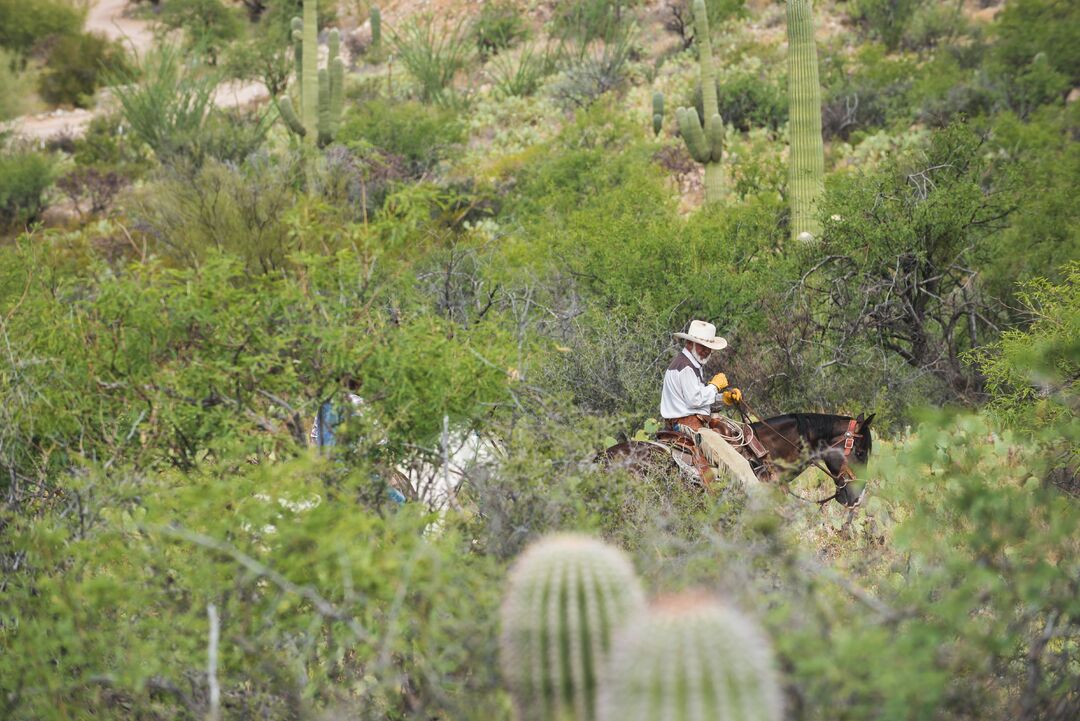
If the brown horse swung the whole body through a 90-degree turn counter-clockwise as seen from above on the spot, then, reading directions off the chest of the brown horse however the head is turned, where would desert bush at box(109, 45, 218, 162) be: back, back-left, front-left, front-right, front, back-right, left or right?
front-left

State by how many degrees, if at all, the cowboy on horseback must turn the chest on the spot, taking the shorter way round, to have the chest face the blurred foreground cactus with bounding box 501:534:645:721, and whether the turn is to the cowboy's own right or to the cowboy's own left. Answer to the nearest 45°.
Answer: approximately 90° to the cowboy's own right

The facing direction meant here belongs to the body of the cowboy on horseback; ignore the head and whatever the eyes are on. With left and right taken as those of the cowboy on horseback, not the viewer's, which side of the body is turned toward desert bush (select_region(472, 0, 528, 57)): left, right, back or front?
left

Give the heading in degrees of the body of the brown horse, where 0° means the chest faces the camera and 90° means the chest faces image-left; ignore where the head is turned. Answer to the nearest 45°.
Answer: approximately 270°

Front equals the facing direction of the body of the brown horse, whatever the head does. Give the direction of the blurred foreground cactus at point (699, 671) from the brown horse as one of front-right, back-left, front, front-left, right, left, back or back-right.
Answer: right

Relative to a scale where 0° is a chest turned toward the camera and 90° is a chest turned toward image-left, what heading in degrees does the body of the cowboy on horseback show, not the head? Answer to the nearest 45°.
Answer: approximately 270°

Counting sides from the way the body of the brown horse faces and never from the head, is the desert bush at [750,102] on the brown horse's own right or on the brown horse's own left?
on the brown horse's own left

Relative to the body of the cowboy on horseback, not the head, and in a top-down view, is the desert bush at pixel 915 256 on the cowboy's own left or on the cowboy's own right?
on the cowboy's own left

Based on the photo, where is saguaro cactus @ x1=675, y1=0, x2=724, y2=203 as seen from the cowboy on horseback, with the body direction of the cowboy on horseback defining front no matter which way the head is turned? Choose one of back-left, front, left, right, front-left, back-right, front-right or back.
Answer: left

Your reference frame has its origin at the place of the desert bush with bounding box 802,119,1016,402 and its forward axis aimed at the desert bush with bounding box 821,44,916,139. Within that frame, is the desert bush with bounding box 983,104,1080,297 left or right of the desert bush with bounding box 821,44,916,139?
right

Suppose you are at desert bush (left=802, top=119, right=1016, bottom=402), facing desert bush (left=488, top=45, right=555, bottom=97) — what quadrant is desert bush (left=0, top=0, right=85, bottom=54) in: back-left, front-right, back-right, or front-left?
front-left

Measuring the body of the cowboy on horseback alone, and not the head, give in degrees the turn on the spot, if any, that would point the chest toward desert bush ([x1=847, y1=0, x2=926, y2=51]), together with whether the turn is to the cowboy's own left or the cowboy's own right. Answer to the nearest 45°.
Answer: approximately 90° to the cowboy's own left

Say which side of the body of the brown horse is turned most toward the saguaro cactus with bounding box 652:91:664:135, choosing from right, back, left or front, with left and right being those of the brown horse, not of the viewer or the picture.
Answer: left

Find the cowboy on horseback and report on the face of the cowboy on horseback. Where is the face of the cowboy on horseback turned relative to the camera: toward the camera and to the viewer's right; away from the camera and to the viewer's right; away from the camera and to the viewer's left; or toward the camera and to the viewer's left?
toward the camera and to the viewer's right
